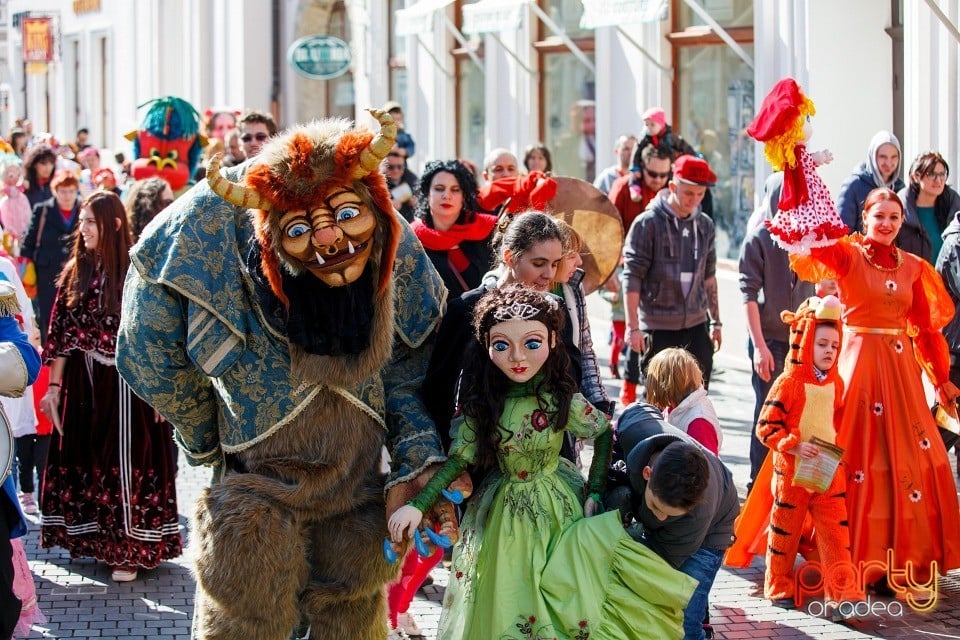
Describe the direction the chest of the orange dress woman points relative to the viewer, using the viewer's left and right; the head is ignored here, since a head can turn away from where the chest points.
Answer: facing the viewer

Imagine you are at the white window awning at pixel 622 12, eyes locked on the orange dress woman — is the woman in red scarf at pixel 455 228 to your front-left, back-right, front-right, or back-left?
front-right

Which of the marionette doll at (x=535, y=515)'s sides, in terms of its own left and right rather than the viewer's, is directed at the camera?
front

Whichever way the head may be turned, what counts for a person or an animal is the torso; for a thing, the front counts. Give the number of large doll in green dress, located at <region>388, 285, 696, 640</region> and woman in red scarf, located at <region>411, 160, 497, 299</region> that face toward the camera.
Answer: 2

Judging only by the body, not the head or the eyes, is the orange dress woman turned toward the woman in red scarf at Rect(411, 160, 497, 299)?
no

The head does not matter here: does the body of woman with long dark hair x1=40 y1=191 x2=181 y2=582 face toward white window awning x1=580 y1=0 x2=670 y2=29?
no

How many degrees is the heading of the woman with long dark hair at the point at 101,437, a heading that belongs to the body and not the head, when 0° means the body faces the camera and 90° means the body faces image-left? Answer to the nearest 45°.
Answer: approximately 45°

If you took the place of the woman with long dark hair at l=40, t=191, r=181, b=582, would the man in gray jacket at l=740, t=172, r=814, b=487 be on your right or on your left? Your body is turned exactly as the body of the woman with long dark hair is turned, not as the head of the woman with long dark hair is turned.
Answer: on your left

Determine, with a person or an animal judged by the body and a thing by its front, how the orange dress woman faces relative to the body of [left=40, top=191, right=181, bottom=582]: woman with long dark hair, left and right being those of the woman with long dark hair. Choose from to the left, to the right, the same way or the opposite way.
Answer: the same way

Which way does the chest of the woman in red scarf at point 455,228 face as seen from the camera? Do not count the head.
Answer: toward the camera

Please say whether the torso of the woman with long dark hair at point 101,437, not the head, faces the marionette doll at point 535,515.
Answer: no

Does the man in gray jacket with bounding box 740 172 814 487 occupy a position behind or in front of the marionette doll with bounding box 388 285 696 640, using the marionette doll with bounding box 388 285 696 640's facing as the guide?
behind

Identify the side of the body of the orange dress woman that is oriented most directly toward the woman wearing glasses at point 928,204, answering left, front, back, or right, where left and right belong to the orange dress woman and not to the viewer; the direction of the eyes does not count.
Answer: back

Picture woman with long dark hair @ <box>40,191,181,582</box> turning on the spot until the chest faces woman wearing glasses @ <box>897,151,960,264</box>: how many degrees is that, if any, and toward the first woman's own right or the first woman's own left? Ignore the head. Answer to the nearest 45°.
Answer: approximately 135° to the first woman's own left

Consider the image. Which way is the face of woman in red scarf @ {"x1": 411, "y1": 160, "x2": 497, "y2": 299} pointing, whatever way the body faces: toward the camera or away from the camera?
toward the camera

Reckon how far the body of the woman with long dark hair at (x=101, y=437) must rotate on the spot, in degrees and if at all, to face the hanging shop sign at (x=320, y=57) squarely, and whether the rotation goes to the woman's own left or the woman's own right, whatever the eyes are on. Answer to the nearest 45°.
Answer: approximately 135° to the woman's own right

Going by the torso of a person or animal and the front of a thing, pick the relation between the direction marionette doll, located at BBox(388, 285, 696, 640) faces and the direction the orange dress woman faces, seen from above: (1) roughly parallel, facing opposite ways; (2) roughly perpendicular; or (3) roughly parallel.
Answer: roughly parallel
